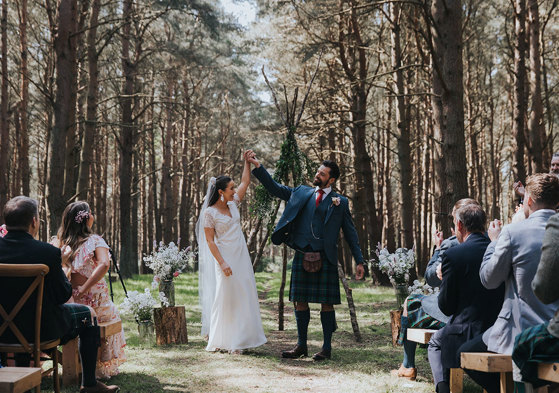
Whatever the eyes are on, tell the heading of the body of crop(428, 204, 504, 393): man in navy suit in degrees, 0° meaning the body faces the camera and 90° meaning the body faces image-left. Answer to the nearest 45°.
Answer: approximately 135°

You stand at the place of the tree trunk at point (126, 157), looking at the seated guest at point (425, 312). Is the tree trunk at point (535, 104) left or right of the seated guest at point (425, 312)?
left

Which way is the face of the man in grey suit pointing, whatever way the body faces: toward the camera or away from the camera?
away from the camera

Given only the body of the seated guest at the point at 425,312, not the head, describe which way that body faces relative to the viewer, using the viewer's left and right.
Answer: facing to the left of the viewer

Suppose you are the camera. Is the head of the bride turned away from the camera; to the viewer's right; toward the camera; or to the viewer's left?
to the viewer's right

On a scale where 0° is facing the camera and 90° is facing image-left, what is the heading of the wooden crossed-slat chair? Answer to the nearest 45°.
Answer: approximately 225°

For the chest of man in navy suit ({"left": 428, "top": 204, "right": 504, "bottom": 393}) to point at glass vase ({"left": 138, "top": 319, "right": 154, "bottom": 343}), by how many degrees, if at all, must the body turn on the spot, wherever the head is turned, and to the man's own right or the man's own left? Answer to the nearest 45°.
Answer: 0° — they already face it

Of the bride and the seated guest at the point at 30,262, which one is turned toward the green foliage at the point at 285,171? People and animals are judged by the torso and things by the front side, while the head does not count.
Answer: the seated guest

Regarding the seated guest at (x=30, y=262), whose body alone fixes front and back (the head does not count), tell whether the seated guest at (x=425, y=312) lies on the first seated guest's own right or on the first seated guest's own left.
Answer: on the first seated guest's own right

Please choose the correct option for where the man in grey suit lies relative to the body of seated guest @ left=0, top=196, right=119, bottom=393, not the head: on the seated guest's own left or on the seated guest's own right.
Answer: on the seated guest's own right

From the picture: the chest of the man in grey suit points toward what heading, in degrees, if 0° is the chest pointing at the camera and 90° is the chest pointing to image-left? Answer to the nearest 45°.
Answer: approximately 135°
